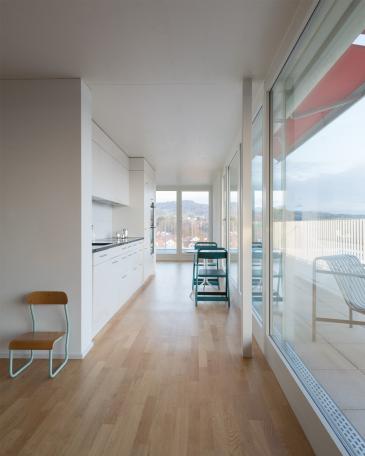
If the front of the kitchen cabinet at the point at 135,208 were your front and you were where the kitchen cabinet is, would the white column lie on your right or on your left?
on your right

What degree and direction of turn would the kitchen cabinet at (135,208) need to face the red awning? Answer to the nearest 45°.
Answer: approximately 90° to its right

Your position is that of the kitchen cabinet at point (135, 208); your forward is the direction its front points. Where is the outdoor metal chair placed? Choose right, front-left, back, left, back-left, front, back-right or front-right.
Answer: right

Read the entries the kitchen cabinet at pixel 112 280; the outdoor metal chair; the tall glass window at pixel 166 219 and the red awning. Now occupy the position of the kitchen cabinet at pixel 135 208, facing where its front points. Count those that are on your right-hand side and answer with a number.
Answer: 3

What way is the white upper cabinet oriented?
to the viewer's right

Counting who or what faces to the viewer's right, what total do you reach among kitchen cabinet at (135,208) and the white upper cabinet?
2

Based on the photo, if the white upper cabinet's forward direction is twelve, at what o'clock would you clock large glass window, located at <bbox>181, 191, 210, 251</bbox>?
The large glass window is roughly at 10 o'clock from the white upper cabinet.

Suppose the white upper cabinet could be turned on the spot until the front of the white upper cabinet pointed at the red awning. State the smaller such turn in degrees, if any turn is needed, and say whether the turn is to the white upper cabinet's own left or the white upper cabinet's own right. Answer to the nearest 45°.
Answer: approximately 90° to the white upper cabinet's own right

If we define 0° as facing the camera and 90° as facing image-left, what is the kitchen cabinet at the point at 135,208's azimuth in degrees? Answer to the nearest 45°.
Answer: approximately 270°
